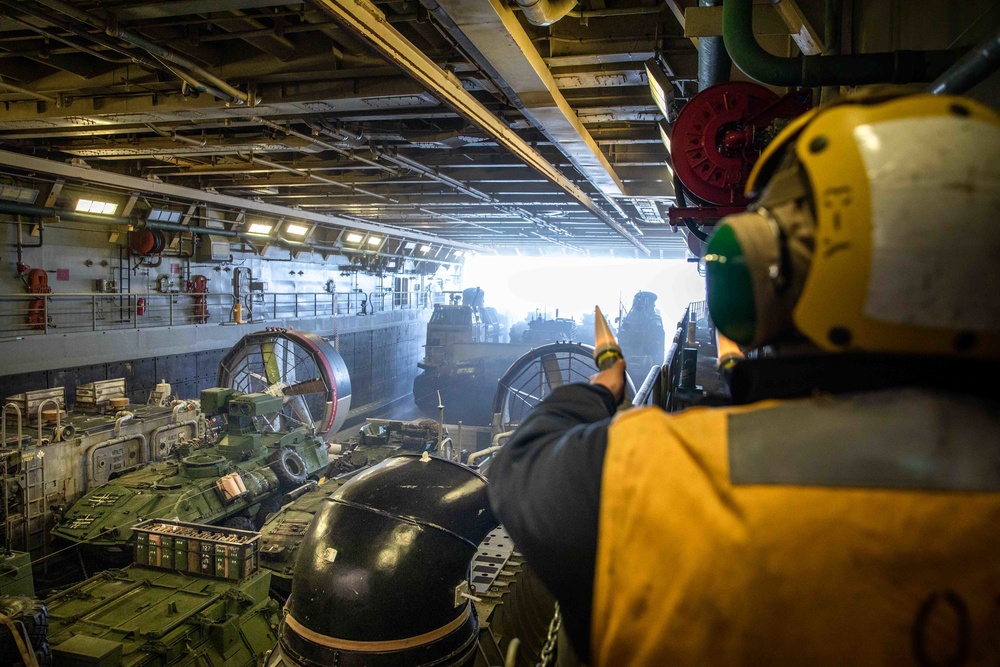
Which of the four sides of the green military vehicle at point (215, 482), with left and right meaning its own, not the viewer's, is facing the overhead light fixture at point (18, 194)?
right

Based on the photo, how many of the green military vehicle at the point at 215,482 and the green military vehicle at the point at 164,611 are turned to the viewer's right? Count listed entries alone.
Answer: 0

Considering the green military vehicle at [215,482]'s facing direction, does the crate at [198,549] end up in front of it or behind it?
in front

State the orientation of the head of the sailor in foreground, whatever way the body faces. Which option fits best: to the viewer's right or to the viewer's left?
to the viewer's left

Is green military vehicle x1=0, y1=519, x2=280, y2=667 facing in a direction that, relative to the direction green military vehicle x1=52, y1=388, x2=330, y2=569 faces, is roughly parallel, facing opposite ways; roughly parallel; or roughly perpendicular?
roughly parallel

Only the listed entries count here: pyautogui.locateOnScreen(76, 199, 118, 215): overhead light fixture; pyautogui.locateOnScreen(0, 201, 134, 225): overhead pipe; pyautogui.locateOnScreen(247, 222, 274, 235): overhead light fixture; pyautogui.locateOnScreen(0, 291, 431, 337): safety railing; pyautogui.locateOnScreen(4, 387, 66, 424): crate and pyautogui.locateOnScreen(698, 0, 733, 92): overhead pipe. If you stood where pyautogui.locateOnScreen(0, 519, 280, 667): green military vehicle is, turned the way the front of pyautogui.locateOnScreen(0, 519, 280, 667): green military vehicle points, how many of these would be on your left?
1

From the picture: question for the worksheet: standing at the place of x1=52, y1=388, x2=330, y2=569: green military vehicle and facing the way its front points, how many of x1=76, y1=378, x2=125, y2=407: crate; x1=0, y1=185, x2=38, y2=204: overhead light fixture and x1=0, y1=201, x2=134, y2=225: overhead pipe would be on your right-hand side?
3
